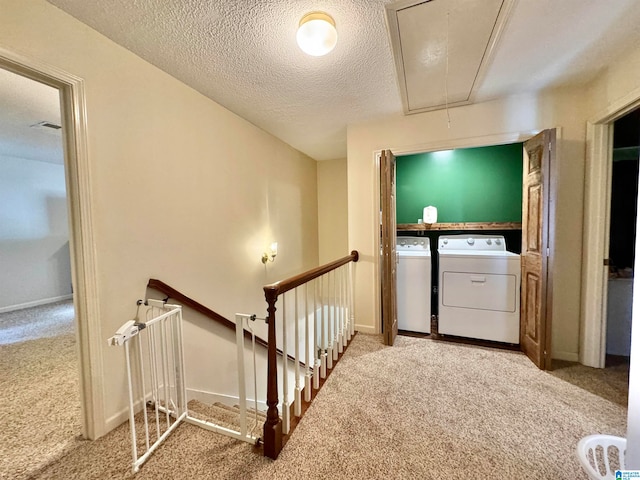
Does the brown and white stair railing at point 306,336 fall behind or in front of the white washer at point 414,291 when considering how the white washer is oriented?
in front

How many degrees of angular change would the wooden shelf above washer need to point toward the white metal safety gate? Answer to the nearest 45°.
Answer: approximately 45° to its right

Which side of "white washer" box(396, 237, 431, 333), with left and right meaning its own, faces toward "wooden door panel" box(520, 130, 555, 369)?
left

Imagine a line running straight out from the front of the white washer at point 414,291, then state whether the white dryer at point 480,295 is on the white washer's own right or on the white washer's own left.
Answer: on the white washer's own left

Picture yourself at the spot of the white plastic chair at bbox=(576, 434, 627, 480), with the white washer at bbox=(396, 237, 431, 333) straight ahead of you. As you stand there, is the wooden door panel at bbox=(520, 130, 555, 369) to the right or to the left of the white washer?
right

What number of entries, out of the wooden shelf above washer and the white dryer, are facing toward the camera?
2

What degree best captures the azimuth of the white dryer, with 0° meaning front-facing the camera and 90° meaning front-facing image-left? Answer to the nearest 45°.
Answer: approximately 0°

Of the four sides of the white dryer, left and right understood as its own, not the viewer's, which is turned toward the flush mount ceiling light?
front

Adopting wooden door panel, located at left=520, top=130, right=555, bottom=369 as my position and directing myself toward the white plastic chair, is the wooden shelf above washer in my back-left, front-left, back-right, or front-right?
back-right

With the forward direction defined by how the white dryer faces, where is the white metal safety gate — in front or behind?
in front

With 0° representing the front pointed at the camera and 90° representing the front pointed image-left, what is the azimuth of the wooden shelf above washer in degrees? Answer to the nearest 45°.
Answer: approximately 0°
